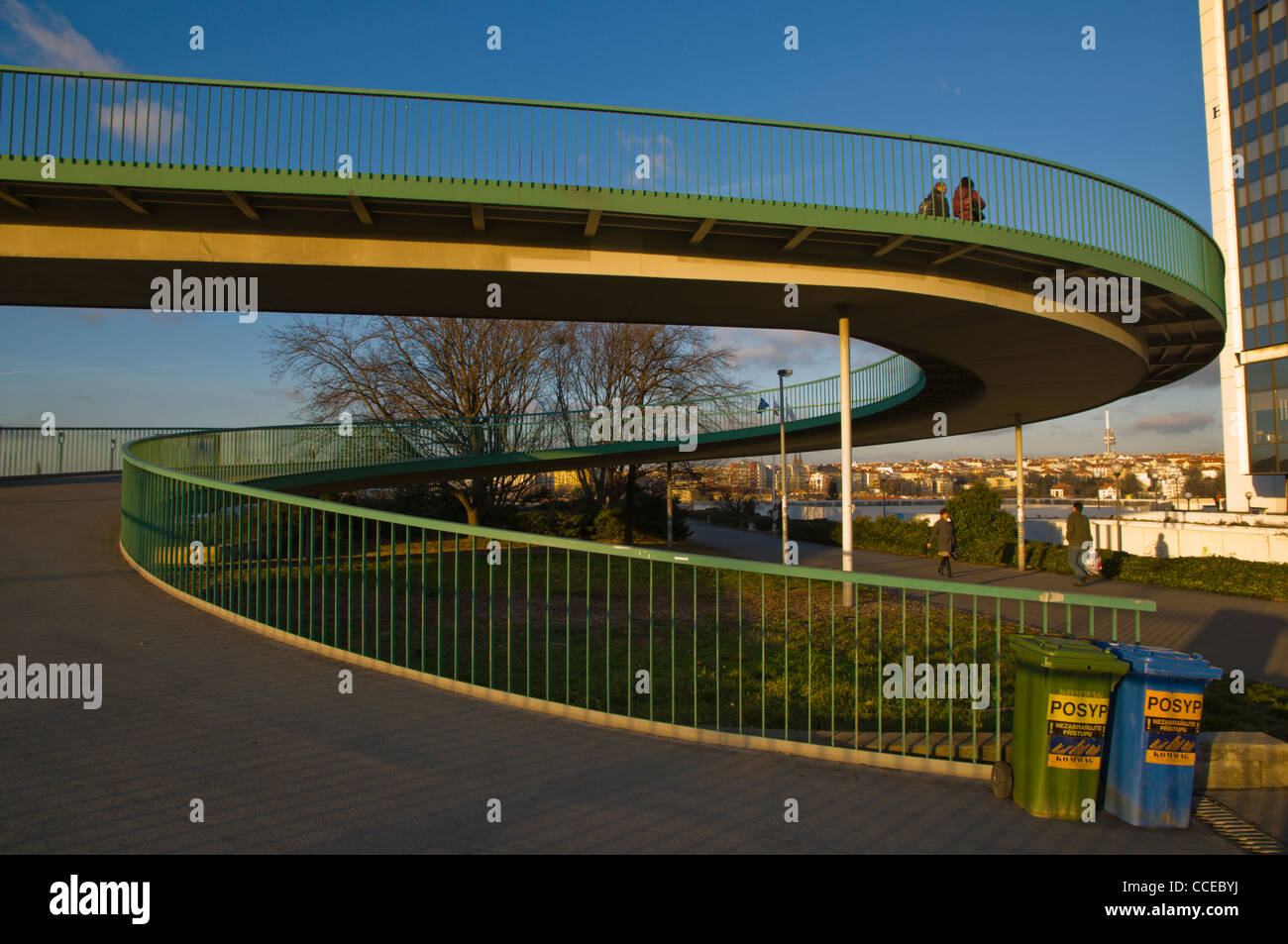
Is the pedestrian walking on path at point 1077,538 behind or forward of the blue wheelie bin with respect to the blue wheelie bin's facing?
behind

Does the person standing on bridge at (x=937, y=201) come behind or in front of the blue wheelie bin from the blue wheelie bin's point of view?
behind

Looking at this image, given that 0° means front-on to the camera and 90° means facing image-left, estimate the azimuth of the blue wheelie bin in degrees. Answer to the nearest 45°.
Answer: approximately 315°

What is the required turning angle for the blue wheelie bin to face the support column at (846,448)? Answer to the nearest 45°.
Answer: approximately 180°

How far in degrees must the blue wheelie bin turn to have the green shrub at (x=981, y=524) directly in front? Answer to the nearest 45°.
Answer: approximately 135° to its left

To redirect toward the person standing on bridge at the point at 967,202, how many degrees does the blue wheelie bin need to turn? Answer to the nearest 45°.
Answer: approximately 135° to its left

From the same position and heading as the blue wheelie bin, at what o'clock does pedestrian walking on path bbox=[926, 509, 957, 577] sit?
The pedestrian walking on path is roughly at 7 o'clock from the blue wheelie bin.

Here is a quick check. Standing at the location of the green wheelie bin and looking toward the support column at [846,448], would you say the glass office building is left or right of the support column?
right
